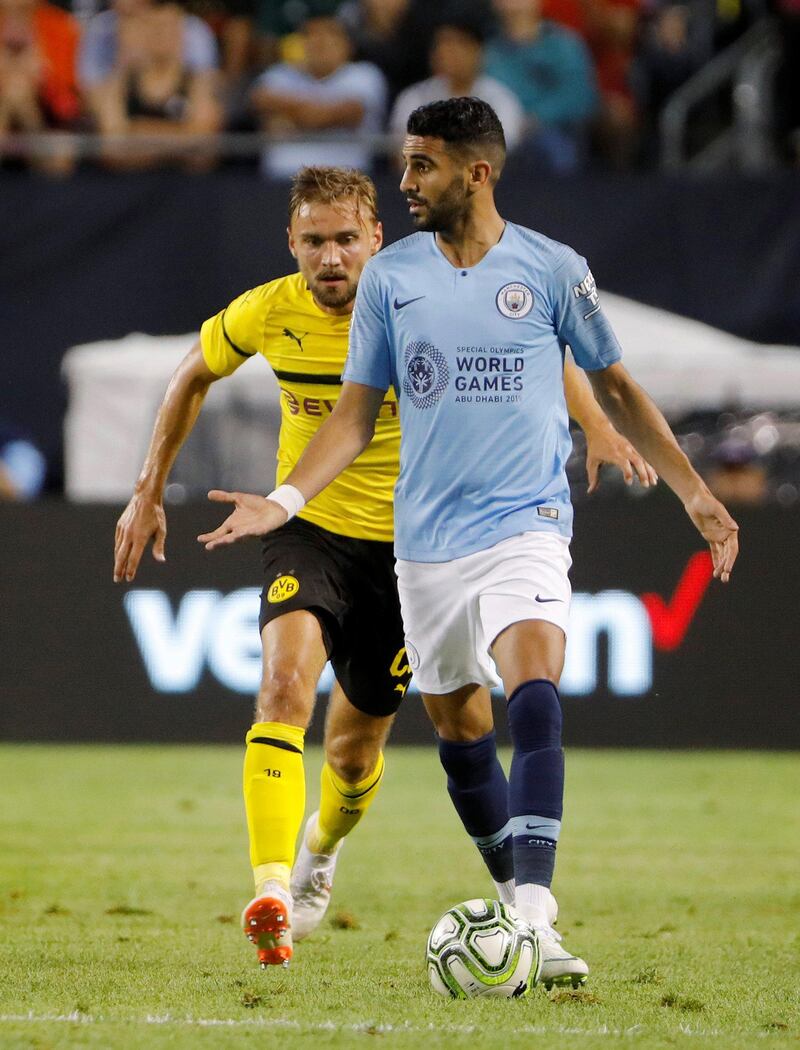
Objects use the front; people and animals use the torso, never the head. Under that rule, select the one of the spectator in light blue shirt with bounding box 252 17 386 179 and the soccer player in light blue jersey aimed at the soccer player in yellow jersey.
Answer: the spectator in light blue shirt

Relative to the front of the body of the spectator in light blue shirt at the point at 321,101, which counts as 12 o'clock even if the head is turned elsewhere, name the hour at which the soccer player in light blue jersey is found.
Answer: The soccer player in light blue jersey is roughly at 12 o'clock from the spectator in light blue shirt.

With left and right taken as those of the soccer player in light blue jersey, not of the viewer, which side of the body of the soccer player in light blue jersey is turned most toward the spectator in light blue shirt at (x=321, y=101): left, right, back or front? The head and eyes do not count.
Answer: back

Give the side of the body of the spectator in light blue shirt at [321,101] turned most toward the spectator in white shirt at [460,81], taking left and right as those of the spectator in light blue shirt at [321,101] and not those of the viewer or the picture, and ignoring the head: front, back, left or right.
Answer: left

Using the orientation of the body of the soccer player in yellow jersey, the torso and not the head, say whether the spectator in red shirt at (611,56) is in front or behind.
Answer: behind

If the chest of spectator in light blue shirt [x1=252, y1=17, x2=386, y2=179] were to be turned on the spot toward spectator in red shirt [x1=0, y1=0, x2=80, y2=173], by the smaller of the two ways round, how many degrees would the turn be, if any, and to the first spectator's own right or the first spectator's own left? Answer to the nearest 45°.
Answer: approximately 90° to the first spectator's own right

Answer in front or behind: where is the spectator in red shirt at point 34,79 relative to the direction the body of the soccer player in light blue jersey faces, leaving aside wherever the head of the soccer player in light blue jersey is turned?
behind

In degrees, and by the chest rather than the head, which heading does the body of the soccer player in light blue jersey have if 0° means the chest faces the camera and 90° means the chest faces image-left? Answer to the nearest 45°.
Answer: approximately 0°

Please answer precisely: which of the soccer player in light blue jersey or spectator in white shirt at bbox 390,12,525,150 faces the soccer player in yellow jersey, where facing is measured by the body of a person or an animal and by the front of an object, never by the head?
the spectator in white shirt

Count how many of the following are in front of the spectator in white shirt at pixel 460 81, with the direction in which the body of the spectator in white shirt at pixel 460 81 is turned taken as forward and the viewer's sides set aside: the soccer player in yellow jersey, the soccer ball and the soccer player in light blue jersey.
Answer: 3

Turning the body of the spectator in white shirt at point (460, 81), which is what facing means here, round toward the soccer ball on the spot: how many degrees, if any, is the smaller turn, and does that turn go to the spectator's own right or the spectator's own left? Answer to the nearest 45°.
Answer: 0° — they already face it

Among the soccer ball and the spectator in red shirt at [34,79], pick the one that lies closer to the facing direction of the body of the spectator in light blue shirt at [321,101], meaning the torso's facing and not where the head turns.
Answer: the soccer ball
